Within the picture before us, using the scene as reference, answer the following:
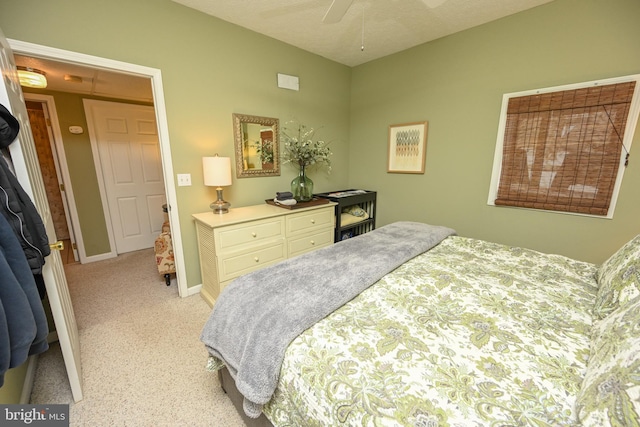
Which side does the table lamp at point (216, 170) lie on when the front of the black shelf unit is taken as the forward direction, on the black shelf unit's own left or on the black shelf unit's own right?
on the black shelf unit's own right

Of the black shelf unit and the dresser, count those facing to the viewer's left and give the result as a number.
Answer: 0

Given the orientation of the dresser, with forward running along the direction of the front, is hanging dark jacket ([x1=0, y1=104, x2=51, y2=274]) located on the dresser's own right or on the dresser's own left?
on the dresser's own right

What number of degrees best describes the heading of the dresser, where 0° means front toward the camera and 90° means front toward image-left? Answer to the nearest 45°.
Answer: approximately 315°

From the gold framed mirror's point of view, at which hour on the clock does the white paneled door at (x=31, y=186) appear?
The white paneled door is roughly at 3 o'clock from the gold framed mirror.

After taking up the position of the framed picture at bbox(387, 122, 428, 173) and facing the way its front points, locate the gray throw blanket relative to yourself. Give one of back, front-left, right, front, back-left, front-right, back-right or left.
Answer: front-left

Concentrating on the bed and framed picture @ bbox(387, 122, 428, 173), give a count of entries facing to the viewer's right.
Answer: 0

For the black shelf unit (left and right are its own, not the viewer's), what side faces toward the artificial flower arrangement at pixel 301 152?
right

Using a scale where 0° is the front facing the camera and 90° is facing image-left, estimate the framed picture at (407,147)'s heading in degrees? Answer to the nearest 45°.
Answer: approximately 45°
